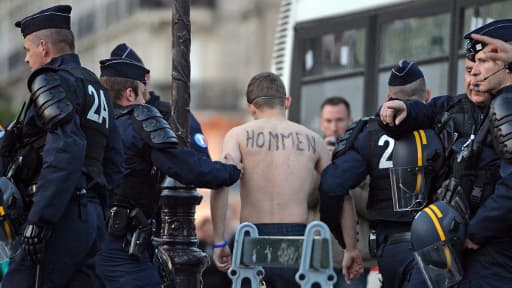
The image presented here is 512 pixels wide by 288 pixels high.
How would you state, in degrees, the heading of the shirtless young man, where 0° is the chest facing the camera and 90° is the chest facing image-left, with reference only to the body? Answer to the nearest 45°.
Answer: approximately 180°

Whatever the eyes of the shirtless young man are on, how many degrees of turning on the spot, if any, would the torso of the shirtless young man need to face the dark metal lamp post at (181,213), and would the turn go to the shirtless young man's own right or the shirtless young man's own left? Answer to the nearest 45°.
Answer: approximately 45° to the shirtless young man's own left

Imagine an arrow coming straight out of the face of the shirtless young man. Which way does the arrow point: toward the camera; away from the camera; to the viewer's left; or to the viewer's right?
away from the camera

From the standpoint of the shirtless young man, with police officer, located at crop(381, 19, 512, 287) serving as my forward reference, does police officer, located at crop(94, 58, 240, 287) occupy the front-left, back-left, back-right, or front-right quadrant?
back-right

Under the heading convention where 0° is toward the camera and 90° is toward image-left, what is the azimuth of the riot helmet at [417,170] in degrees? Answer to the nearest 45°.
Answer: approximately 45°

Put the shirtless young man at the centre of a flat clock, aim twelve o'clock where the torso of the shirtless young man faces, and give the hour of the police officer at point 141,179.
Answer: The police officer is roughly at 9 o'clock from the shirtless young man.

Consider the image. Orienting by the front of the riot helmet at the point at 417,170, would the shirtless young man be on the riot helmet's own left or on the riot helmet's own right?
on the riot helmet's own right

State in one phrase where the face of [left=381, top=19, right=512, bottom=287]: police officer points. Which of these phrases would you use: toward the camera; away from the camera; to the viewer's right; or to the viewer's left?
to the viewer's left
